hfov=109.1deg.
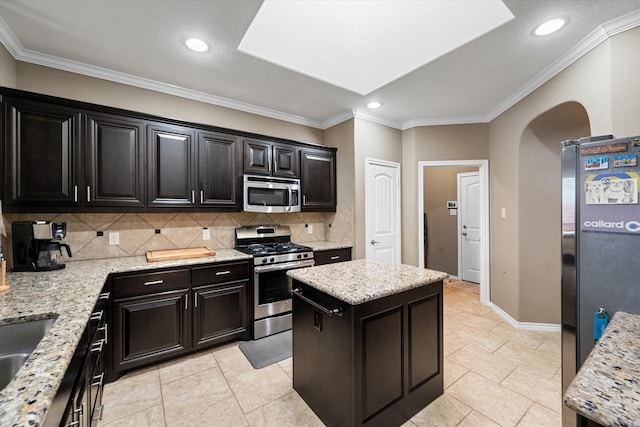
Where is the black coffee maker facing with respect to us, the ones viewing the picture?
facing the viewer and to the right of the viewer

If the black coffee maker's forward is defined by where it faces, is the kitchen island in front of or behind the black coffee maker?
in front

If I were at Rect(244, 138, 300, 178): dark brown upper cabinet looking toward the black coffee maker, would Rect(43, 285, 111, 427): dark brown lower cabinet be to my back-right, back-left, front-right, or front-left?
front-left

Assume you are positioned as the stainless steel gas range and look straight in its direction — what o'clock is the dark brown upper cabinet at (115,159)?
The dark brown upper cabinet is roughly at 4 o'clock from the stainless steel gas range.

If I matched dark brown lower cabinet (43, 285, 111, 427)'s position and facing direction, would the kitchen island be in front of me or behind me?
in front

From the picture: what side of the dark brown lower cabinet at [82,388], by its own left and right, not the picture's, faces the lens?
right

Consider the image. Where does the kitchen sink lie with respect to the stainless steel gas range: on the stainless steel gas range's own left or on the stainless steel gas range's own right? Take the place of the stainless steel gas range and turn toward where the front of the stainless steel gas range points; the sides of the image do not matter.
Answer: on the stainless steel gas range's own right

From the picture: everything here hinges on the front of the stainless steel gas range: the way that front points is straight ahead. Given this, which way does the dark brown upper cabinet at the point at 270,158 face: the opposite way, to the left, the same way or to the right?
the same way

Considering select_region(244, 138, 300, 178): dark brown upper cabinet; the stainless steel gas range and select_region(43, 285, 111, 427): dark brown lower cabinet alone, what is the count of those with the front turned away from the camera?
0

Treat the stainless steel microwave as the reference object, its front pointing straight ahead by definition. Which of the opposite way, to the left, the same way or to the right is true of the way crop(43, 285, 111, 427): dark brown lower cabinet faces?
to the left

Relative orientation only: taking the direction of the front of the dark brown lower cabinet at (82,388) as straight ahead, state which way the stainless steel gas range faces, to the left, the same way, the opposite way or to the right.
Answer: to the right

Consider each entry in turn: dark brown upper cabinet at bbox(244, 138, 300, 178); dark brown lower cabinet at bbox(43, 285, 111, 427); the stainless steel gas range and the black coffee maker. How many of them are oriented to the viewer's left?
0

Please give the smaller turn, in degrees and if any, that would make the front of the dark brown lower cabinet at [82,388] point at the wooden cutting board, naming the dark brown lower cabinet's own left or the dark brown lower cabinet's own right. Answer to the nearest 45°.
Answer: approximately 45° to the dark brown lower cabinet's own left

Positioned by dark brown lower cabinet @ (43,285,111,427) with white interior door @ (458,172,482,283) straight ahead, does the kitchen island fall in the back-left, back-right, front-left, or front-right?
front-right

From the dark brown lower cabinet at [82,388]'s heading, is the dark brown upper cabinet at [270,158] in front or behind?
in front
